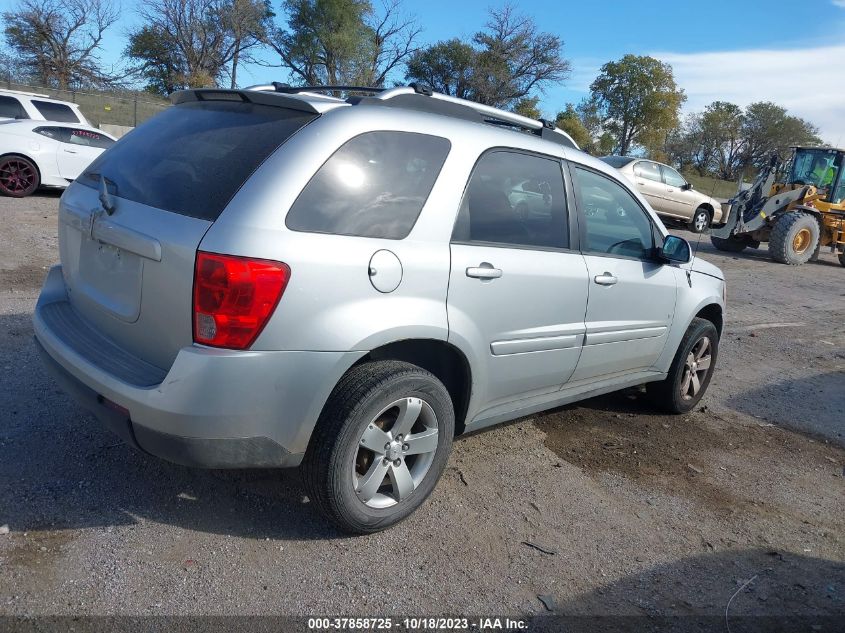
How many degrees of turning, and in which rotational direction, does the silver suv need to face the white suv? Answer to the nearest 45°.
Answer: approximately 90° to its left

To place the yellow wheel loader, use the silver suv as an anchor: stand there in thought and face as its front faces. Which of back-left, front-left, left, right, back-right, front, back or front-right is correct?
front

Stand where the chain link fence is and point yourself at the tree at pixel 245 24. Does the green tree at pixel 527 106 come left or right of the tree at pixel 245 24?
right

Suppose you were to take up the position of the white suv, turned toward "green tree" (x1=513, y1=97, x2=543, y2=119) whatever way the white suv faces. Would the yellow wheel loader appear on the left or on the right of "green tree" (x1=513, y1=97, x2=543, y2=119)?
right

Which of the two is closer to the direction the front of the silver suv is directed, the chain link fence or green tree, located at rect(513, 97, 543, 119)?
the green tree

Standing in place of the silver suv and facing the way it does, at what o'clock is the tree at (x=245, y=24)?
The tree is roughly at 10 o'clock from the silver suv.

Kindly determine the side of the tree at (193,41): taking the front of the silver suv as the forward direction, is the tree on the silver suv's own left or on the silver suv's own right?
on the silver suv's own left

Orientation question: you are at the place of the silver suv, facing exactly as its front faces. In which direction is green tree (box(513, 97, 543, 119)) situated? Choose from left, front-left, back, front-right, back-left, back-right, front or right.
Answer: front-left

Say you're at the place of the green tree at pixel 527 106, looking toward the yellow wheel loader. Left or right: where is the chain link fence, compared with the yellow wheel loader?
right

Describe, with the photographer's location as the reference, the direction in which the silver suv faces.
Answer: facing away from the viewer and to the right of the viewer

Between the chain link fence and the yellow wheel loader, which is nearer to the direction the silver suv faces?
the yellow wheel loader
